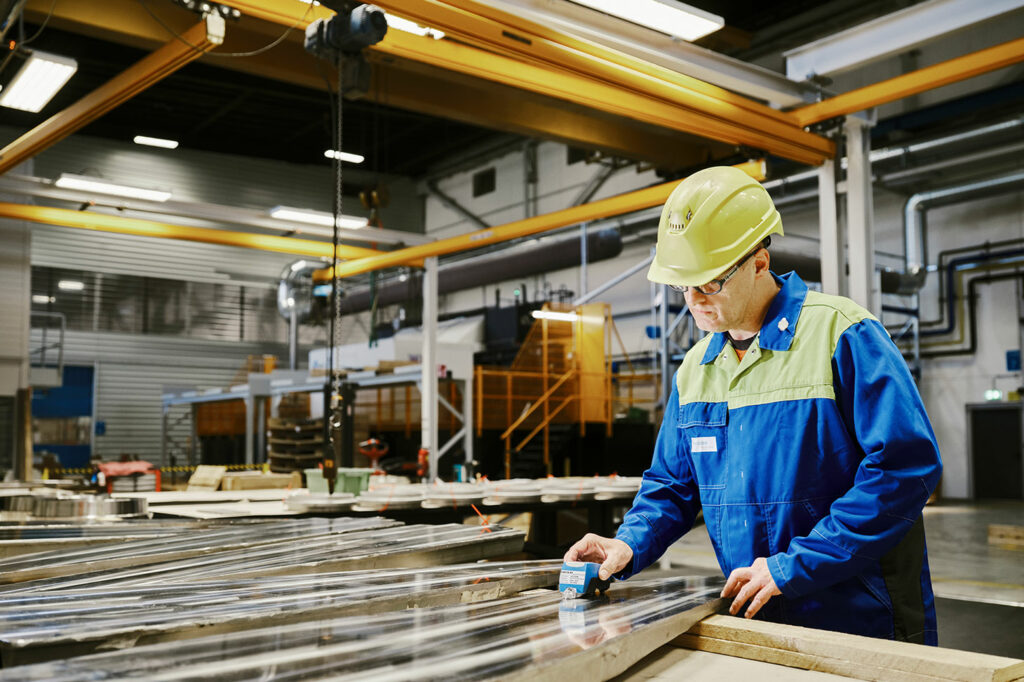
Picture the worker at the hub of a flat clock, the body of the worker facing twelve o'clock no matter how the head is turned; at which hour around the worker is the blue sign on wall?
The blue sign on wall is roughly at 5 o'clock from the worker.

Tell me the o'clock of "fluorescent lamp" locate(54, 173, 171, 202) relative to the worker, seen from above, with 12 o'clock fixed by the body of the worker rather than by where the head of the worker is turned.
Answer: The fluorescent lamp is roughly at 3 o'clock from the worker.

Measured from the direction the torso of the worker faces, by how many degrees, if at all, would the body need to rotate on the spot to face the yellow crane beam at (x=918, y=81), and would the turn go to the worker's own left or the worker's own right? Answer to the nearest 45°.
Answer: approximately 135° to the worker's own right

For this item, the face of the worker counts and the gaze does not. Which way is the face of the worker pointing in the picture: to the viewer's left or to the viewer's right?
to the viewer's left

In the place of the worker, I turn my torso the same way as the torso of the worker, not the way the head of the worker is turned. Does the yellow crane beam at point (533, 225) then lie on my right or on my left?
on my right

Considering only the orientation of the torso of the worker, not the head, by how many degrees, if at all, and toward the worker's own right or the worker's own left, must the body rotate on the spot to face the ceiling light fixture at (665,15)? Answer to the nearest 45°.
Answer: approximately 135° to the worker's own right

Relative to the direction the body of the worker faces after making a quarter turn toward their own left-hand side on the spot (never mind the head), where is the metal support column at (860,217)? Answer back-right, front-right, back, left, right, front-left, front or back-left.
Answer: back-left

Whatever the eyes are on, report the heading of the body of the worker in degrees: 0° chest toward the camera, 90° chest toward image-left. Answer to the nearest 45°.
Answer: approximately 45°

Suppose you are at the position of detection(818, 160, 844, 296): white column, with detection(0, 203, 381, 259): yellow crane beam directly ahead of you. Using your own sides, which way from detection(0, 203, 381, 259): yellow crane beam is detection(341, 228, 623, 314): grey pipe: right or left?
right

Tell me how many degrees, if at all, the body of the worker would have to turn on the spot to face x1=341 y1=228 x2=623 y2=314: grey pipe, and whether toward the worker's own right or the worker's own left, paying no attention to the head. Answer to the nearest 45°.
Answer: approximately 135° to the worker's own right
